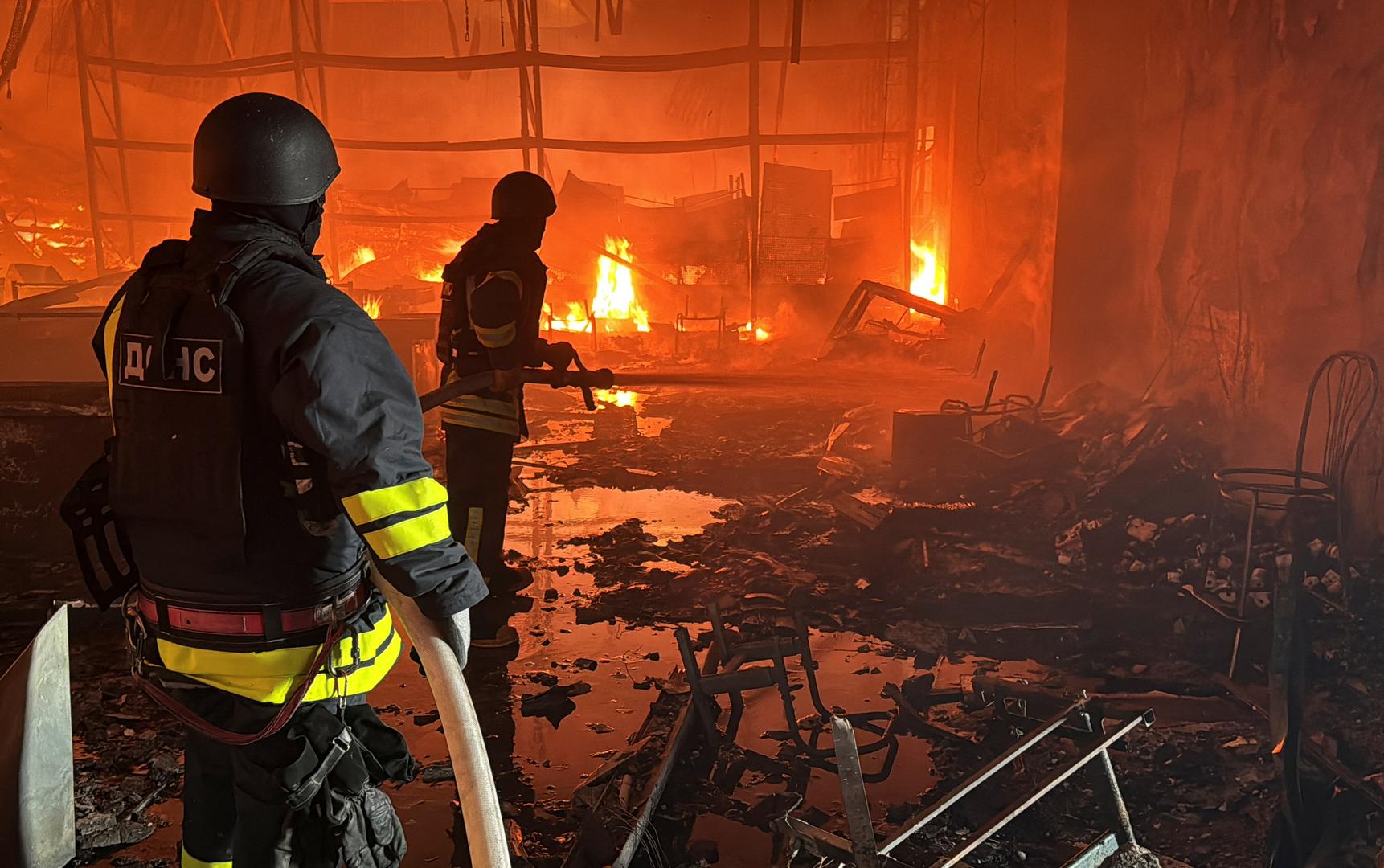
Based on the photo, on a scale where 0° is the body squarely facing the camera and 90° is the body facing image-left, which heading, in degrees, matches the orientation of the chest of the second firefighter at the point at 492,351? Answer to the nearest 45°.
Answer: approximately 270°

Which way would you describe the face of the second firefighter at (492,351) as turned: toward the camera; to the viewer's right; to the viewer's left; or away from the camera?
to the viewer's right

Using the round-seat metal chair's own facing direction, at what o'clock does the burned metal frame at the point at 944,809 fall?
The burned metal frame is roughly at 11 o'clock from the round-seat metal chair.

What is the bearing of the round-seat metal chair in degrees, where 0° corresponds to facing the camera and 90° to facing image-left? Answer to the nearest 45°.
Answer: approximately 45°

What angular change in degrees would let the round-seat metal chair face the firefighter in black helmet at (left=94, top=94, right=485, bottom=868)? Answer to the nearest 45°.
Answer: approximately 45° to its left

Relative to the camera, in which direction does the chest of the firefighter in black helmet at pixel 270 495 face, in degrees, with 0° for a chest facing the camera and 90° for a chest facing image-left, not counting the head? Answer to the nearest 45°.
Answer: approximately 225°
